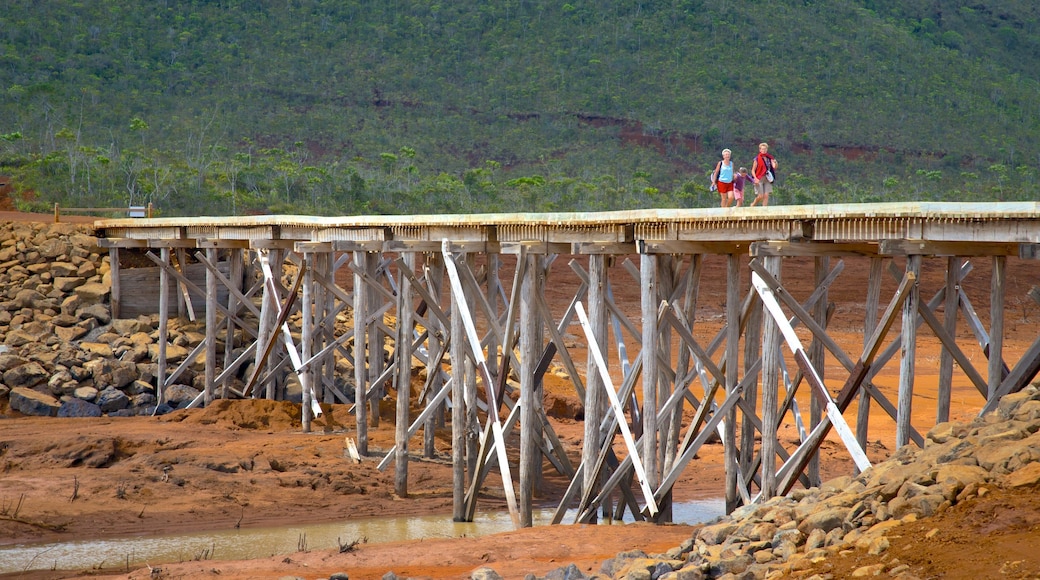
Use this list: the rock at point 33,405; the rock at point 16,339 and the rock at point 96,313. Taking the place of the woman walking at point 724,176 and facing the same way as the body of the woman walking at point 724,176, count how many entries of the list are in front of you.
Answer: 0

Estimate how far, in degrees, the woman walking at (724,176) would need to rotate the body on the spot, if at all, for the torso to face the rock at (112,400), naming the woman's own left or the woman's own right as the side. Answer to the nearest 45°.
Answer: approximately 135° to the woman's own right

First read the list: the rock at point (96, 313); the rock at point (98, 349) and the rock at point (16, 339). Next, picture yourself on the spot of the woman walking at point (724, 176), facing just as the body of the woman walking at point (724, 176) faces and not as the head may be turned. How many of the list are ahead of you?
0

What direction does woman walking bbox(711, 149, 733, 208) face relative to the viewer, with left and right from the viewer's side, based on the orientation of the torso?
facing the viewer and to the right of the viewer

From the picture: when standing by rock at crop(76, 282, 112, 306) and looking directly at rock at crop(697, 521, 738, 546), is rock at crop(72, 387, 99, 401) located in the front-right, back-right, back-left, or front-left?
front-right

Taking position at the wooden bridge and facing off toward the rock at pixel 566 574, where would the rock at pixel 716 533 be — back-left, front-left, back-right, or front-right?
front-left

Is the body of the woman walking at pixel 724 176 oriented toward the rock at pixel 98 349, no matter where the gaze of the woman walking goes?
no

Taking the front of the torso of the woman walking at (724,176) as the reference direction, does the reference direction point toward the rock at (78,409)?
no

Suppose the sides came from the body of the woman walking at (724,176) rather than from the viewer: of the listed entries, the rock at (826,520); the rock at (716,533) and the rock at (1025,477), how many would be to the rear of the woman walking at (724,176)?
0

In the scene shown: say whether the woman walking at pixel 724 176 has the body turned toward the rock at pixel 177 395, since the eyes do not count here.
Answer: no

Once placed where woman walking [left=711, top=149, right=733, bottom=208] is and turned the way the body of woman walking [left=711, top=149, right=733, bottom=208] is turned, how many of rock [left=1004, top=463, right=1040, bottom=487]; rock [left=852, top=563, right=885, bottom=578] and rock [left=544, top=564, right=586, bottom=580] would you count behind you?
0

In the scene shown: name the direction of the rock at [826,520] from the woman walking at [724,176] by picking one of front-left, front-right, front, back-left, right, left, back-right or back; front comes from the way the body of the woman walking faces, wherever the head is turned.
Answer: front-right
